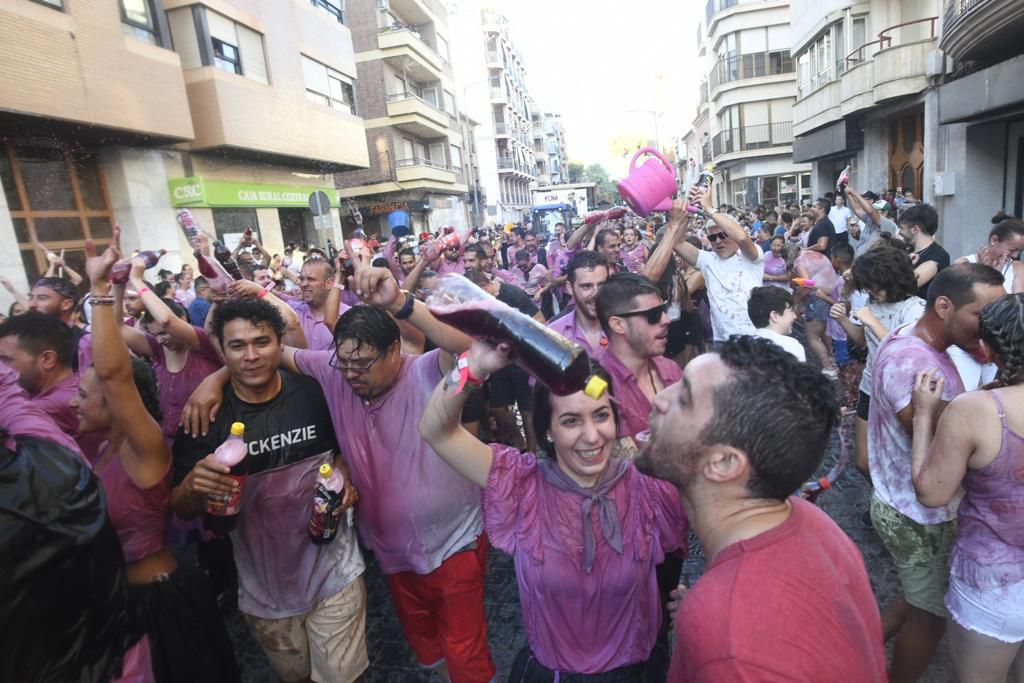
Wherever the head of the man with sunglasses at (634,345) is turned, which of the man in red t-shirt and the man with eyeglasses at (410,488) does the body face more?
the man in red t-shirt

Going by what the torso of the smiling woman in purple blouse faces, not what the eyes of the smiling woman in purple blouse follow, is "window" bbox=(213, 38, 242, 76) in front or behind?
behind

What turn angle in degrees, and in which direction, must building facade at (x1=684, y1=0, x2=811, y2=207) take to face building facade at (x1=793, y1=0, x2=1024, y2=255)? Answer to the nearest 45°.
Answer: approximately 45° to its left

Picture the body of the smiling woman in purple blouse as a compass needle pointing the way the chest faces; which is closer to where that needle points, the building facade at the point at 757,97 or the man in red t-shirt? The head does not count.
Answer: the man in red t-shirt

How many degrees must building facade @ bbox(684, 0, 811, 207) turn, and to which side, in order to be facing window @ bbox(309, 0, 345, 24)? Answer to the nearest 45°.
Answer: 0° — it already faces it

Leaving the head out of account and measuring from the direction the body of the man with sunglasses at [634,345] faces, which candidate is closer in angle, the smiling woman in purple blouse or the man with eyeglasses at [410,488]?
the smiling woman in purple blouse

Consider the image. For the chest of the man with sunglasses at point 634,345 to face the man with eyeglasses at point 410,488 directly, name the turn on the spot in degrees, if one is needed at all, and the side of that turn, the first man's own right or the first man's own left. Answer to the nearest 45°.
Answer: approximately 90° to the first man's own right

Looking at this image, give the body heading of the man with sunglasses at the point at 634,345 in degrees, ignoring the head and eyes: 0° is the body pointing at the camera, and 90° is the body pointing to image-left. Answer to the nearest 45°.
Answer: approximately 315°

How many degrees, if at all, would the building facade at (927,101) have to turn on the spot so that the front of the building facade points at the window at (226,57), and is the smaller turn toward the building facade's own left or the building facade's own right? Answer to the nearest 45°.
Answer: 0° — it already faces it

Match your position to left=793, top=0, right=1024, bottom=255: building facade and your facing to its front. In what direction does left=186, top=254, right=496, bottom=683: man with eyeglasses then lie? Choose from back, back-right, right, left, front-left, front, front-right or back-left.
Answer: front-left

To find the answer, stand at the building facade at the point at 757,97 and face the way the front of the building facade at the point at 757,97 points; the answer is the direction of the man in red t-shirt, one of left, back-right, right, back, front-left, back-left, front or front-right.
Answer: front-left

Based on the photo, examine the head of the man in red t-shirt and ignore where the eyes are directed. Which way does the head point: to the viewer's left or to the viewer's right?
to the viewer's left

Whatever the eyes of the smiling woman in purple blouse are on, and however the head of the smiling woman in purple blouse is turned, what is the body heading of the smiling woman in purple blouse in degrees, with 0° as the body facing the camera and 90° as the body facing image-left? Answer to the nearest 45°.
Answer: approximately 0°

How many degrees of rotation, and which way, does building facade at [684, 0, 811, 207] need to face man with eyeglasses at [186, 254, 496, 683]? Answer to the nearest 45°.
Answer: approximately 45° to its left
